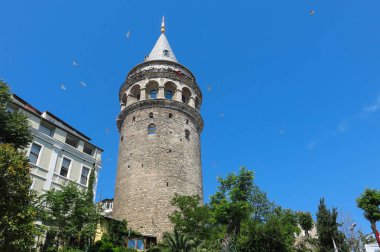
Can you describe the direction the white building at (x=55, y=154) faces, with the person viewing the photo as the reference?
facing the viewer and to the right of the viewer

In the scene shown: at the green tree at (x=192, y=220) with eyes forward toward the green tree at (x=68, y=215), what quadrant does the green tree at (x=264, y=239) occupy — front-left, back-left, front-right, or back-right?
back-left

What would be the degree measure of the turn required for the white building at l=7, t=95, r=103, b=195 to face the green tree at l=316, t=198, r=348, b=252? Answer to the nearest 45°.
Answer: approximately 45° to its left

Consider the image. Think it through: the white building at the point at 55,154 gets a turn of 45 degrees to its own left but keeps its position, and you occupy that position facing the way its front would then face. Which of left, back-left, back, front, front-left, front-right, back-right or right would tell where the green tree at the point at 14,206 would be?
right

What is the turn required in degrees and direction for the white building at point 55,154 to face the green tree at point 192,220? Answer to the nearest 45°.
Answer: approximately 45° to its left

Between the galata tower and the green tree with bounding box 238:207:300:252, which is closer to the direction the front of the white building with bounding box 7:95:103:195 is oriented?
the green tree

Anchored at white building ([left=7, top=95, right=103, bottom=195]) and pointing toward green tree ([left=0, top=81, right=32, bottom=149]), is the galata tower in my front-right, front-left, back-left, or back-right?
back-left

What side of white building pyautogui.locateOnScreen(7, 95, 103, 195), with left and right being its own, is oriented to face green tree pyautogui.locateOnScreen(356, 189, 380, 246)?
front

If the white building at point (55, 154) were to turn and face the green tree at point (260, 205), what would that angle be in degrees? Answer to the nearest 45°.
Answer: approximately 45° to its left

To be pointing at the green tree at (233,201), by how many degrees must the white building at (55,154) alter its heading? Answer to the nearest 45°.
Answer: approximately 45° to its left

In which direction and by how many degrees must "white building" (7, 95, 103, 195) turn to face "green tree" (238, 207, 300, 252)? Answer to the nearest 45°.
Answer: approximately 45° to its left
